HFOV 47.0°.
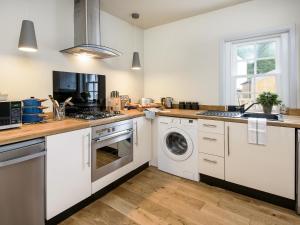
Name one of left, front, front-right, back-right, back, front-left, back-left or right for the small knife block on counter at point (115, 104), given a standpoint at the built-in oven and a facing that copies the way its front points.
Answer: back-left

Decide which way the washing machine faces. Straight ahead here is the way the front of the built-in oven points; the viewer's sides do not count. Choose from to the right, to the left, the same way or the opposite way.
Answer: to the right
